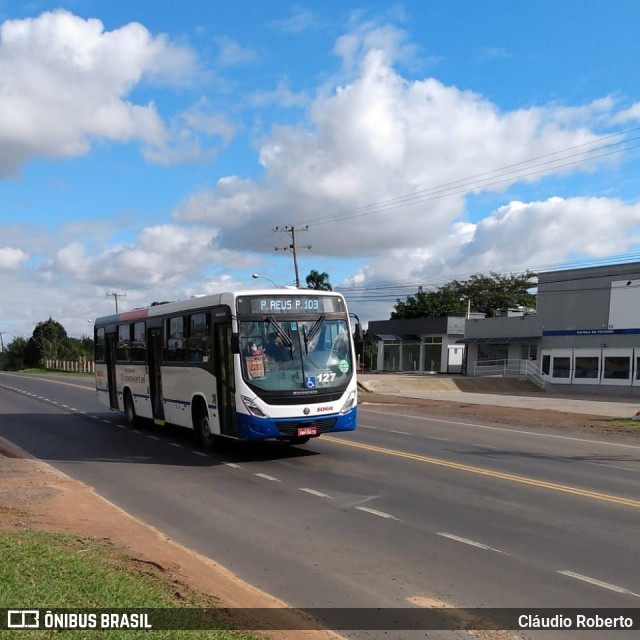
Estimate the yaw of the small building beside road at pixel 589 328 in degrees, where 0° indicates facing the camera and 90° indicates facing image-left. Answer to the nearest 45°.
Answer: approximately 45°

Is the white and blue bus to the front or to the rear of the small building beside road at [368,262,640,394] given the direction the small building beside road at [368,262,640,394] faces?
to the front

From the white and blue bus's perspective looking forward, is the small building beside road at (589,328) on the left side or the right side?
on its left

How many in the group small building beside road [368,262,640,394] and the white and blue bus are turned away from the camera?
0
